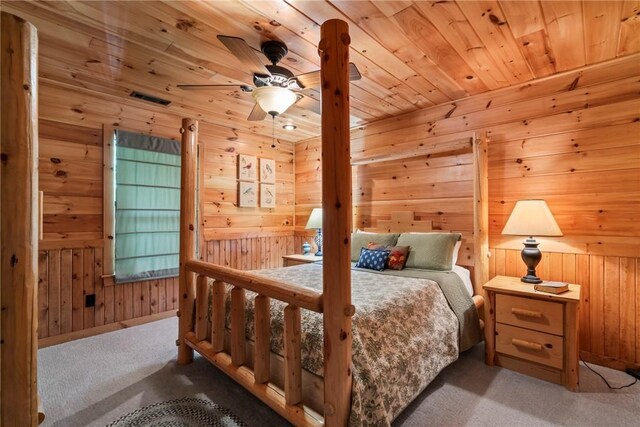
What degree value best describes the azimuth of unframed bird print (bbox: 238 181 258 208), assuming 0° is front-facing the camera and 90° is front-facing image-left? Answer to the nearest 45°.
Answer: approximately 315°

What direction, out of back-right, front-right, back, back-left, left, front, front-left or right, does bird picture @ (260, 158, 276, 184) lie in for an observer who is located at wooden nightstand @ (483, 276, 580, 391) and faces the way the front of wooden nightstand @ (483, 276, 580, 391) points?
front-right

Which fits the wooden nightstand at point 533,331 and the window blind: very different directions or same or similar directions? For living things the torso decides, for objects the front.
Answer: very different directions

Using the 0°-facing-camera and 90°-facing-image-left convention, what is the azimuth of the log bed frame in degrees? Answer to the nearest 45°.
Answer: approximately 45°

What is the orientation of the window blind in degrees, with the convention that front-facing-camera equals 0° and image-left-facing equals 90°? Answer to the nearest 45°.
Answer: approximately 315°

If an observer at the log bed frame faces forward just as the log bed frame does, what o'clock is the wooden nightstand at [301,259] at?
The wooden nightstand is roughly at 4 o'clock from the log bed frame.
